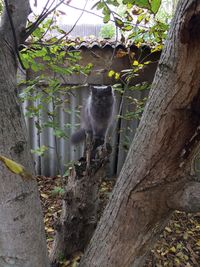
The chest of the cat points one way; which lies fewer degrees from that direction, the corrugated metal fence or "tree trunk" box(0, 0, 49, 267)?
the tree trunk

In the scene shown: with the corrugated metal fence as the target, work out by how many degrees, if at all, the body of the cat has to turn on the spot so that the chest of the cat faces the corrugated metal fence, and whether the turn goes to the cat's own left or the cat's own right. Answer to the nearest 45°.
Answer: approximately 180°

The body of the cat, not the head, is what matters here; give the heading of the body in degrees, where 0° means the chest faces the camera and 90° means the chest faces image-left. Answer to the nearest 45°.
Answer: approximately 315°
